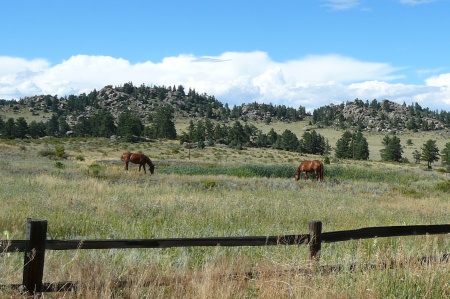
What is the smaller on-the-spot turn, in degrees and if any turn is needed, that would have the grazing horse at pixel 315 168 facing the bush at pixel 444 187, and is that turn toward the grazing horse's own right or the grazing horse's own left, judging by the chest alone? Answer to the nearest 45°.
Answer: approximately 180°

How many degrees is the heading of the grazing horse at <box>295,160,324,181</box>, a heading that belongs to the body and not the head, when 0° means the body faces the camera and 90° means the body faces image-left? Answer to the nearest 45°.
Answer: approximately 90°
